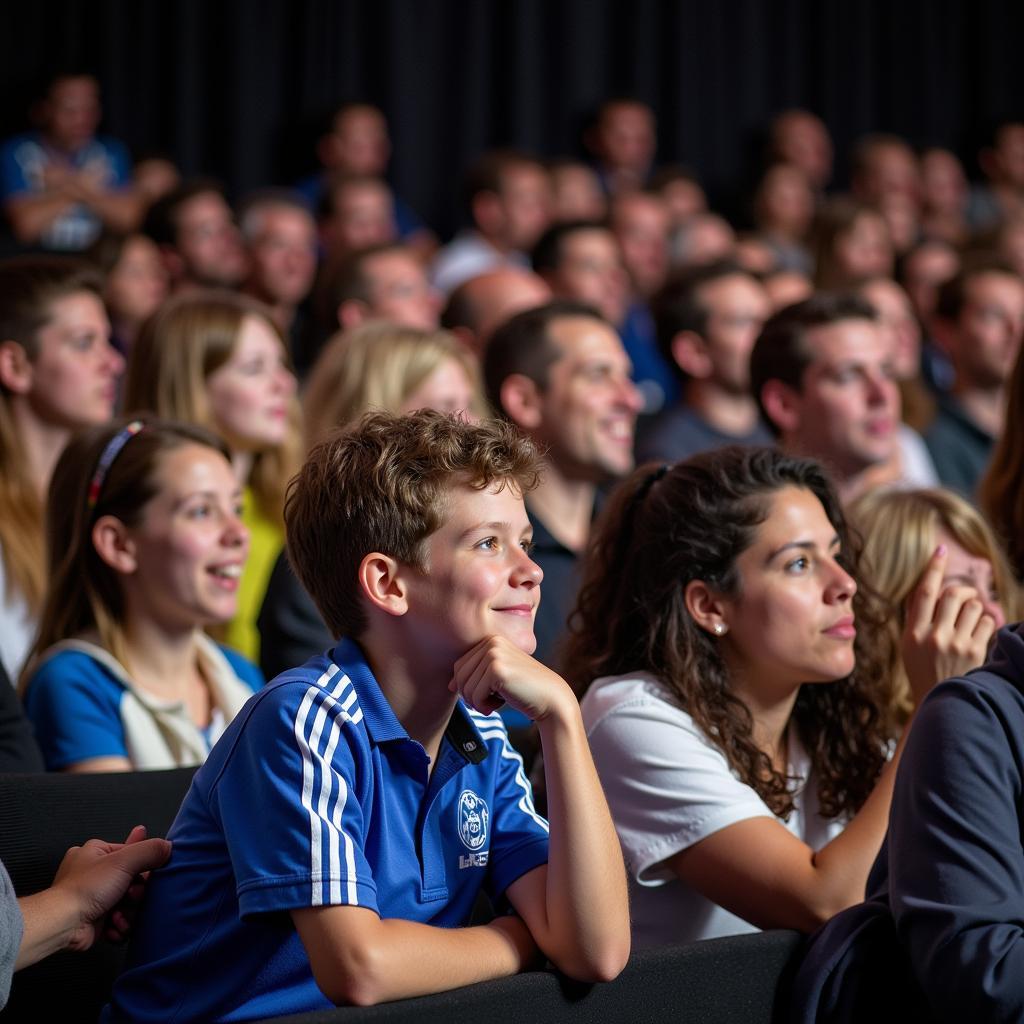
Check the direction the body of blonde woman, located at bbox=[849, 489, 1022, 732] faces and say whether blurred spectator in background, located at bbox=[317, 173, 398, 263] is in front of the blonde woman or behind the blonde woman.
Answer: behind

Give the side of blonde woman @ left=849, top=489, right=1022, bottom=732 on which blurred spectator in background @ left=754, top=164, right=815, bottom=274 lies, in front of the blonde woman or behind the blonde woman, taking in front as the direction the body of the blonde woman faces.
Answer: behind

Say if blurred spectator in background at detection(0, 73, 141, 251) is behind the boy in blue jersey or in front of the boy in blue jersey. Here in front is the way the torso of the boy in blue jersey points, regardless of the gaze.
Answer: behind

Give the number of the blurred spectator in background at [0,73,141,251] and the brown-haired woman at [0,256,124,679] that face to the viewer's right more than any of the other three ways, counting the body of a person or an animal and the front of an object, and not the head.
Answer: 1

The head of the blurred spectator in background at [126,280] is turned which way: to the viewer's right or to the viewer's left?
to the viewer's right

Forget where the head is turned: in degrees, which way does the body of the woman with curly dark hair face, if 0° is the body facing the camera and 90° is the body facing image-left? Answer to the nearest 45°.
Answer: approximately 315°

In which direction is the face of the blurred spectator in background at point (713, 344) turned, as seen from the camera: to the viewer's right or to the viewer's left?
to the viewer's right

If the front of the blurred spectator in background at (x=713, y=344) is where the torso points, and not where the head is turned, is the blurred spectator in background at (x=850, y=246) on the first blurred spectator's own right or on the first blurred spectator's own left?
on the first blurred spectator's own left
